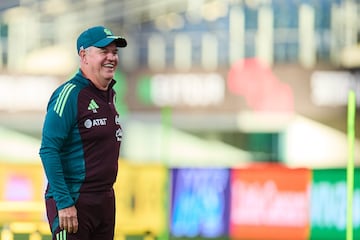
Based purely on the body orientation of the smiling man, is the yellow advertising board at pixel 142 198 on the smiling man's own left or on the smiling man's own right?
on the smiling man's own left

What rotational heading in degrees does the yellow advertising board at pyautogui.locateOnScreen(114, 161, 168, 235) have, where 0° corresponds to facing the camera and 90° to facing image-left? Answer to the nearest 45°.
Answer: approximately 0°

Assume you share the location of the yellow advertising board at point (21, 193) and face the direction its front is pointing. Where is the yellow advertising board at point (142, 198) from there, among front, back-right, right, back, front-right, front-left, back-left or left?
left

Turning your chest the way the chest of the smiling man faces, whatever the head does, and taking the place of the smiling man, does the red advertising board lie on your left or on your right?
on your left

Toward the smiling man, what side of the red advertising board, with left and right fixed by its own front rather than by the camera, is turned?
front

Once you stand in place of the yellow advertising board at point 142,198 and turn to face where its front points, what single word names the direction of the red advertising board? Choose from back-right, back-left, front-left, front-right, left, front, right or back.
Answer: left

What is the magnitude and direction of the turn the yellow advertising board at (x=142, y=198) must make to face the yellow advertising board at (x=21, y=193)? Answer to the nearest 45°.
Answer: approximately 90° to its right

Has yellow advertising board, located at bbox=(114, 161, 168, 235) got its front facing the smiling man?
yes

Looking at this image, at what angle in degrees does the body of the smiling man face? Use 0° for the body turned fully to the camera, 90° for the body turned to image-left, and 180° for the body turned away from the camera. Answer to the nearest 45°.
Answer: approximately 315°

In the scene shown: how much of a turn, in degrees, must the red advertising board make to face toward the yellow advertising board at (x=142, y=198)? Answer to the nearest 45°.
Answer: approximately 90° to its right
